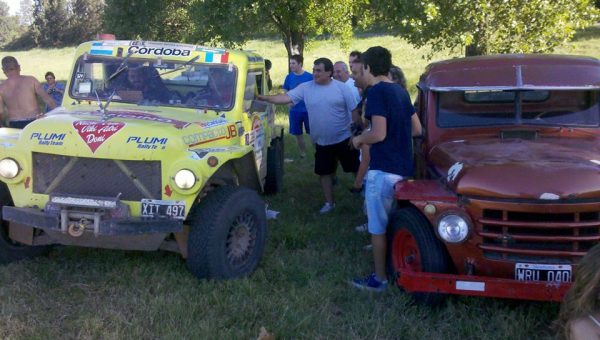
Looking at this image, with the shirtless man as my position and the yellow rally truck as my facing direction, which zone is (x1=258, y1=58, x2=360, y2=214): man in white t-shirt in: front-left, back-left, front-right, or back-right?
front-left

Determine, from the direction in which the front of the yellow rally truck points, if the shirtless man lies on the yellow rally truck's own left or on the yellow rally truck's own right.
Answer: on the yellow rally truck's own right

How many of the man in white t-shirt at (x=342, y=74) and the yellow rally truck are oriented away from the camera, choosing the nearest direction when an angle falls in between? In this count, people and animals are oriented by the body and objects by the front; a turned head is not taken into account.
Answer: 0

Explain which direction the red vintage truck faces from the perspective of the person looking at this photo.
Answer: facing the viewer and to the right of the viewer

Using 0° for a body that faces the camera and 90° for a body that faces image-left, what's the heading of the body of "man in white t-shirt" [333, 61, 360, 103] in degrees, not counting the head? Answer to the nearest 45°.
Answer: approximately 45°

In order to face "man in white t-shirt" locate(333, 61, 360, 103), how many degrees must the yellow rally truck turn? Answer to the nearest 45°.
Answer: approximately 180°

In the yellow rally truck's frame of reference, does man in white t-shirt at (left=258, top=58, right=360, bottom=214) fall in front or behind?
behind

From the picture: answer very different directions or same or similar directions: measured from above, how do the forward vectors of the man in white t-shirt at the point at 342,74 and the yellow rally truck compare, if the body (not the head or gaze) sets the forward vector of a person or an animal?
same or similar directions

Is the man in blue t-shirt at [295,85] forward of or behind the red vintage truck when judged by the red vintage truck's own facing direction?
behind

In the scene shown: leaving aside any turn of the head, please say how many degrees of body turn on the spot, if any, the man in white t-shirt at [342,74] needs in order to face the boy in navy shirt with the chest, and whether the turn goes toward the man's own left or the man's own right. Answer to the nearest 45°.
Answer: approximately 45° to the man's own left

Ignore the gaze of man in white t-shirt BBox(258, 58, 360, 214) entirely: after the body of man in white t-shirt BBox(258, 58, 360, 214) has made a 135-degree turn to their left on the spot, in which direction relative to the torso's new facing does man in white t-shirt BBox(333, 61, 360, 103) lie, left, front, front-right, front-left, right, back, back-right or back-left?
left

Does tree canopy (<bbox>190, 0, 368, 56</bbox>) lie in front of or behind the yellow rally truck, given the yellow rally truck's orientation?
behind

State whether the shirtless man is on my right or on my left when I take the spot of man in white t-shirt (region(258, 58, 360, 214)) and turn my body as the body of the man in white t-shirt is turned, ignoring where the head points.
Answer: on my right

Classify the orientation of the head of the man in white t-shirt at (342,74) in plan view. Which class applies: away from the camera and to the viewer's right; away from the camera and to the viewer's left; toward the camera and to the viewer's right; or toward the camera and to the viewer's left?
toward the camera and to the viewer's left

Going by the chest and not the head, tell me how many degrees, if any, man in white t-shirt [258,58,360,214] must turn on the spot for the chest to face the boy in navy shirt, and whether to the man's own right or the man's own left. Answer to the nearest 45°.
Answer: approximately 45° to the man's own left
